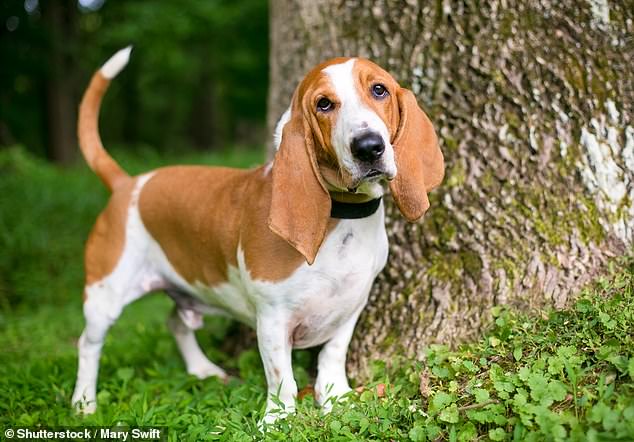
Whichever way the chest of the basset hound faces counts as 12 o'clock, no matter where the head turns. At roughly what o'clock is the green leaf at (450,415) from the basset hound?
The green leaf is roughly at 12 o'clock from the basset hound.

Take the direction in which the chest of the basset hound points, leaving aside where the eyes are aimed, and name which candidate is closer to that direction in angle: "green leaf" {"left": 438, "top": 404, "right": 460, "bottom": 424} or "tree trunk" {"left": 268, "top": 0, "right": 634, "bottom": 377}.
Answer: the green leaf

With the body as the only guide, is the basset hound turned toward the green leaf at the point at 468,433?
yes

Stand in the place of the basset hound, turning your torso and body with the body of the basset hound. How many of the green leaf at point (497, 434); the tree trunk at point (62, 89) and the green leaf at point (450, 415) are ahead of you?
2

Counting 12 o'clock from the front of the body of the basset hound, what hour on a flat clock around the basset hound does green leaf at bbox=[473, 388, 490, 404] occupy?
The green leaf is roughly at 12 o'clock from the basset hound.

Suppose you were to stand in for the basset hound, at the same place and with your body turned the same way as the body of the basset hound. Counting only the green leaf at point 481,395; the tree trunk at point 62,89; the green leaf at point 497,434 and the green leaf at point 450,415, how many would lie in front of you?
3

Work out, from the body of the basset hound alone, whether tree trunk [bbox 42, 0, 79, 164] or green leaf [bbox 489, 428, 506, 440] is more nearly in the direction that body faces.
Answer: the green leaf

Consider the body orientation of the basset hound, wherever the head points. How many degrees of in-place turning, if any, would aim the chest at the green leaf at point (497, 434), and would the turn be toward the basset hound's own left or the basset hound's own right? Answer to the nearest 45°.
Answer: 0° — it already faces it

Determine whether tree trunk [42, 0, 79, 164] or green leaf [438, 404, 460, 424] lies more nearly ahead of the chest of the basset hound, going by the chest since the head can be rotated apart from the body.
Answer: the green leaf

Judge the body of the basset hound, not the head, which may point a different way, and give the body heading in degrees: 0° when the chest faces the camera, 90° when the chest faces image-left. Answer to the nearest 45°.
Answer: approximately 315°
